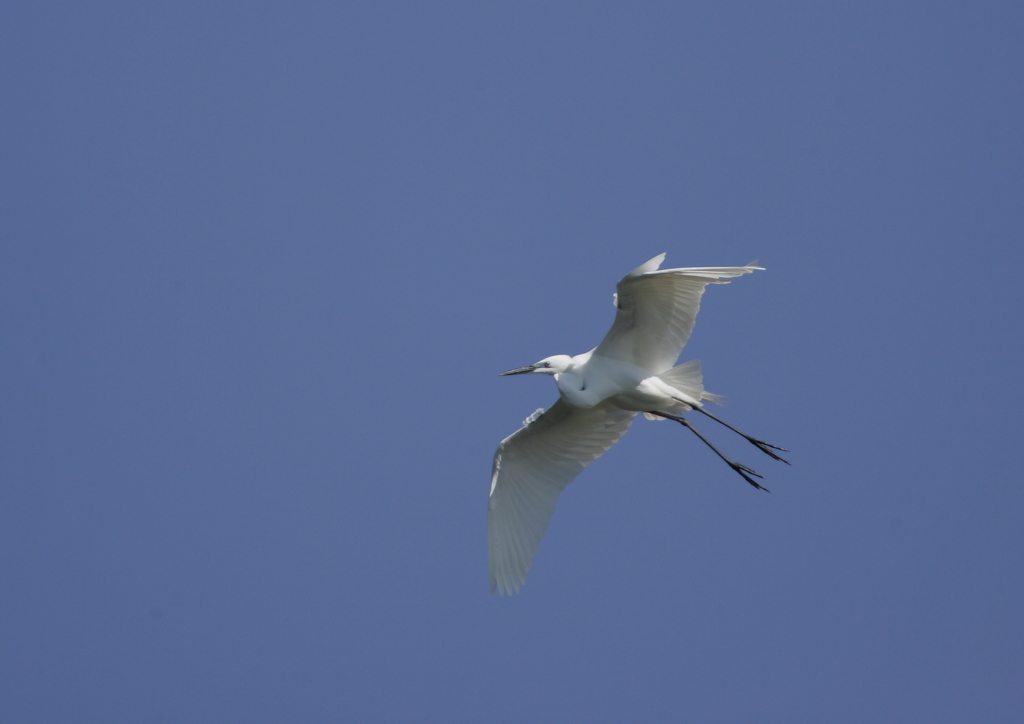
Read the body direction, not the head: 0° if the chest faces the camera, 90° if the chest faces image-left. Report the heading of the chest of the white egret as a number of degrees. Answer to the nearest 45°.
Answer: approximately 90°
